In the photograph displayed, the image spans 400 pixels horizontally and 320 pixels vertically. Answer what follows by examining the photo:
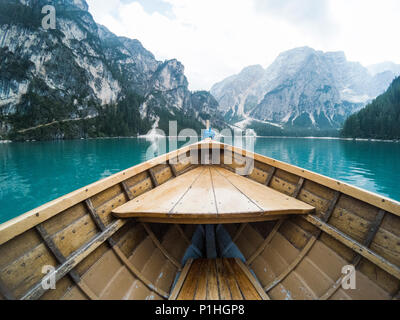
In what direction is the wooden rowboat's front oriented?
away from the camera
